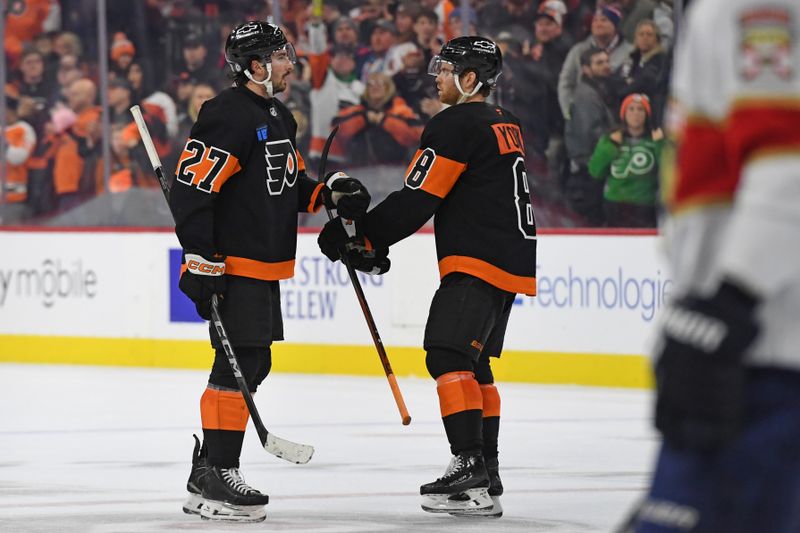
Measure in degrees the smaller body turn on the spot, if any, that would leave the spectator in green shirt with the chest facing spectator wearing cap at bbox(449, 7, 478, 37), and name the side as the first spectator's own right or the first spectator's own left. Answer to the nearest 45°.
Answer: approximately 135° to the first spectator's own right

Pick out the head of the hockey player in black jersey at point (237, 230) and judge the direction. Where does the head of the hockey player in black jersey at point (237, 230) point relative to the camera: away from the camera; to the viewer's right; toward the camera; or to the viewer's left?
to the viewer's right

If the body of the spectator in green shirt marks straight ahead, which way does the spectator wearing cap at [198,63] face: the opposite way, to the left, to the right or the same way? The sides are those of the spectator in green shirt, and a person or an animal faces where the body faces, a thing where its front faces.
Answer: the same way

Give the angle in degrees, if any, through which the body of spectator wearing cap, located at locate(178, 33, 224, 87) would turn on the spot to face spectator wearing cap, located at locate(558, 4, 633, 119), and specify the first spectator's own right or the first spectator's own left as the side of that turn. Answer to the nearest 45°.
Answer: approximately 45° to the first spectator's own left

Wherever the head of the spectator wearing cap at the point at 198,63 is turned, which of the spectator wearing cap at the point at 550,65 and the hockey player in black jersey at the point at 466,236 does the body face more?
the hockey player in black jersey

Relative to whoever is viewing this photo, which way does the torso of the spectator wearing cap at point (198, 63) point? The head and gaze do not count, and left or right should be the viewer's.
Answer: facing the viewer

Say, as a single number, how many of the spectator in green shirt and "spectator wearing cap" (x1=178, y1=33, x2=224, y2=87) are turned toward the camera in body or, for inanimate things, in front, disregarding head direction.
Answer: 2

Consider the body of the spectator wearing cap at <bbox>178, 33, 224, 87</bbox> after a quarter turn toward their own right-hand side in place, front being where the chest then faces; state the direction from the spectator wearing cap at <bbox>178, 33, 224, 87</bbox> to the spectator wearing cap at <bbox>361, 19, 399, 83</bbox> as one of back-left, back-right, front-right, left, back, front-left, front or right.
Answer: back-left

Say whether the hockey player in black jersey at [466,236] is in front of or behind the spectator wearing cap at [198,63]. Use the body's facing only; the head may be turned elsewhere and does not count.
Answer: in front

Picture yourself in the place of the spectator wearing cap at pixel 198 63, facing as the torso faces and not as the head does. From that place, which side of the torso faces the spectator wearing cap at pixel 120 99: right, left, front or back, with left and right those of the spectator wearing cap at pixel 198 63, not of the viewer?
right

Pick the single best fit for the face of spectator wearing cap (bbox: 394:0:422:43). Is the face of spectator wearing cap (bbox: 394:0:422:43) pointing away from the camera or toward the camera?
toward the camera

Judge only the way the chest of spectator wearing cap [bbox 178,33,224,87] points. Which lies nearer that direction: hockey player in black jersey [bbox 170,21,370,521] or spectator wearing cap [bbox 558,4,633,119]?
the hockey player in black jersey

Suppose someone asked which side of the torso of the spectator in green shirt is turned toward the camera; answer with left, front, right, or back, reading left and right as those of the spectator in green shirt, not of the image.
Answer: front

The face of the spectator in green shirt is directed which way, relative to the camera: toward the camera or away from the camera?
toward the camera

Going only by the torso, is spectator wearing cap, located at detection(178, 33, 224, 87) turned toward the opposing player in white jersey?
yes

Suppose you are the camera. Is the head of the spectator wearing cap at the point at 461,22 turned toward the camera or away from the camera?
toward the camera

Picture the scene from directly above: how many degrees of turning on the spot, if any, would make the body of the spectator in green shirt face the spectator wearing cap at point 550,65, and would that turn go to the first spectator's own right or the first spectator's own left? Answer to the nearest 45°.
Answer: approximately 135° to the first spectator's own right

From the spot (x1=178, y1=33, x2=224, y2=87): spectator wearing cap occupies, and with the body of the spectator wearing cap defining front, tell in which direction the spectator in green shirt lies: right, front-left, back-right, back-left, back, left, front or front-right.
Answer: front-left

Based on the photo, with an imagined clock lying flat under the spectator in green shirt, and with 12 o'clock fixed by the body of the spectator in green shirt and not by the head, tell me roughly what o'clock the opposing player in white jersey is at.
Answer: The opposing player in white jersey is roughly at 12 o'clock from the spectator in green shirt.
